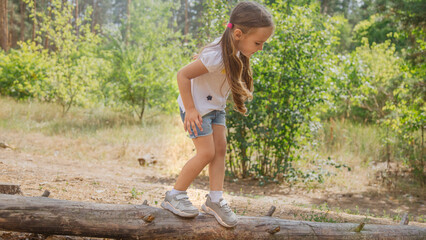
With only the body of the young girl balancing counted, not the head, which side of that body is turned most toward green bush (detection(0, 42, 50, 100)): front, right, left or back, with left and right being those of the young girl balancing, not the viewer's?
back

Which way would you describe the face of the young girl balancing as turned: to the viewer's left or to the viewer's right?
to the viewer's right

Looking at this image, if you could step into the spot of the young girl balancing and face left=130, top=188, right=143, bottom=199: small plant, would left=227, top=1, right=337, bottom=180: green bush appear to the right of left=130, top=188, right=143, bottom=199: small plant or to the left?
right

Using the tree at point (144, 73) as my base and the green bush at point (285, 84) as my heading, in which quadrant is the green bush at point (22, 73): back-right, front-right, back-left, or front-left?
back-right

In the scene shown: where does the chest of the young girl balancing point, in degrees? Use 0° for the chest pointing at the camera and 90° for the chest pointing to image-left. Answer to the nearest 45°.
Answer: approximately 315°

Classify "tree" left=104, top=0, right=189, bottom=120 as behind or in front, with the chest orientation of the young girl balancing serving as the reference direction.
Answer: behind

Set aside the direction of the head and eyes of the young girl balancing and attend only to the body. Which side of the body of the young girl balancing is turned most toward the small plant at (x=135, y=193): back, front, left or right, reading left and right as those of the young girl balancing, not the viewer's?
back
